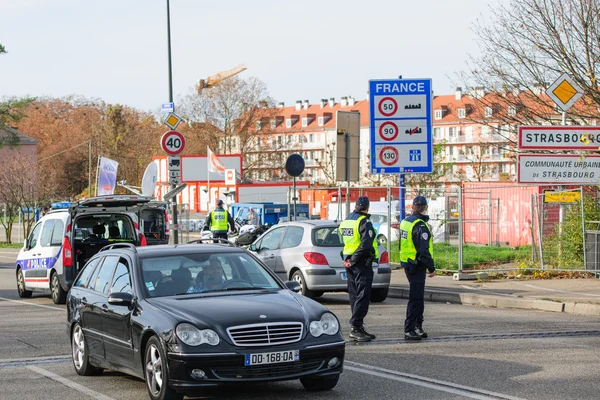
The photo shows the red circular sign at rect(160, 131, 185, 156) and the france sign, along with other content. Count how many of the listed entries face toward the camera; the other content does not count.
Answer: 2

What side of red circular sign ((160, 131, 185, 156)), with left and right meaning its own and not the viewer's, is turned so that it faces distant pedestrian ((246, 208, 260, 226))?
back

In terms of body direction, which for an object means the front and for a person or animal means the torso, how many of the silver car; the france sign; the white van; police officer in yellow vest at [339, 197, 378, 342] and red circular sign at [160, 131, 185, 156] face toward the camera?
2

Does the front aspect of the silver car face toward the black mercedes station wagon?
no

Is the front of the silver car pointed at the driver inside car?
no

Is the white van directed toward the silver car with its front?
no

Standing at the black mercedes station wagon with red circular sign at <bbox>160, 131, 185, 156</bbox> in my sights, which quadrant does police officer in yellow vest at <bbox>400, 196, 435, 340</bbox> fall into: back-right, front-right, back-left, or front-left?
front-right

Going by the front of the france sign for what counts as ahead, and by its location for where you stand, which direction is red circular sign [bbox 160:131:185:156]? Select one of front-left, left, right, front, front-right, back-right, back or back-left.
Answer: right

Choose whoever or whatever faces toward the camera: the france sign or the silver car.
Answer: the france sign

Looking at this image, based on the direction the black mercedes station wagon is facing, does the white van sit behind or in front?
behind

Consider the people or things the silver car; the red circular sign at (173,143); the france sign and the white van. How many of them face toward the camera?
2

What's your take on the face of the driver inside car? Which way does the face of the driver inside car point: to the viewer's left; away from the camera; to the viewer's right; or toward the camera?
toward the camera

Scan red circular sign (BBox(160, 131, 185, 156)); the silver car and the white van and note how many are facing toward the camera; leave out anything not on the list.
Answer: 1

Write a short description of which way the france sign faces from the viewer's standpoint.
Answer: facing the viewer

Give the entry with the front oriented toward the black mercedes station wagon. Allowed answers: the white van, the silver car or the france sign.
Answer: the france sign

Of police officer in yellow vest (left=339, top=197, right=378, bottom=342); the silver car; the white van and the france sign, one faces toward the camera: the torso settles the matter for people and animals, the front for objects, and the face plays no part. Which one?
the france sign

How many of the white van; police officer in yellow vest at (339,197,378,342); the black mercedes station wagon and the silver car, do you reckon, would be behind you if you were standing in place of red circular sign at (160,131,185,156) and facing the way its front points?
0

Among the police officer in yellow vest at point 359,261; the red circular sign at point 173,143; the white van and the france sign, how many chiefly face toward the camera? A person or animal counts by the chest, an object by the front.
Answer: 2
